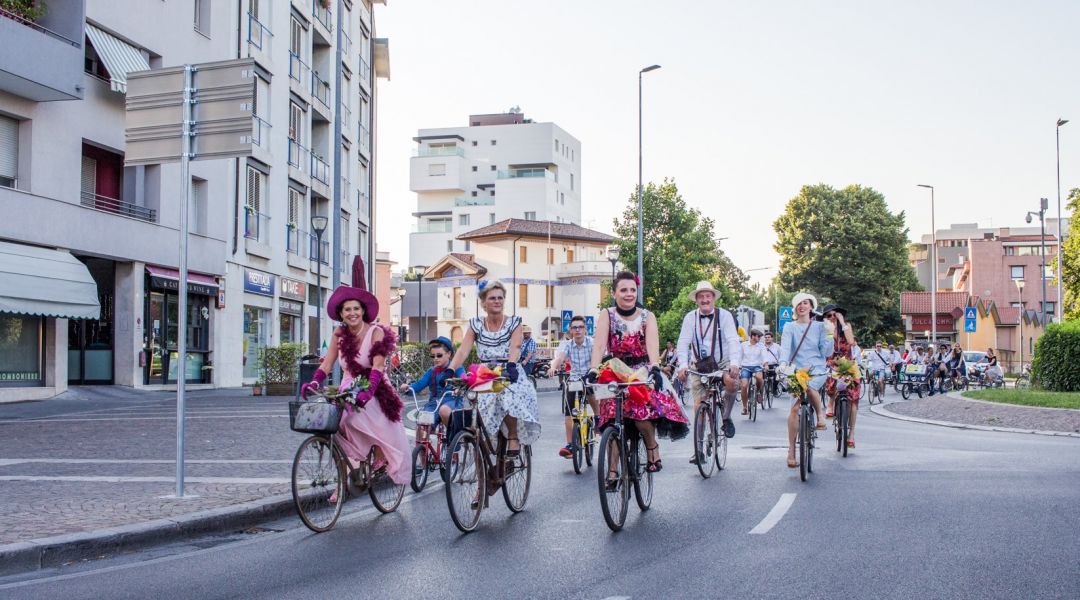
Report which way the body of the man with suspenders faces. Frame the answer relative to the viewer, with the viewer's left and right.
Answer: facing the viewer

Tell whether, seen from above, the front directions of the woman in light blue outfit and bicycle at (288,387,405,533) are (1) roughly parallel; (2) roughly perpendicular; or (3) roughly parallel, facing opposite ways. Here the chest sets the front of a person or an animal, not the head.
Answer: roughly parallel

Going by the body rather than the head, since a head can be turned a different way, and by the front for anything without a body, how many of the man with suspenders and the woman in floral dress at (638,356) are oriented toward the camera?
2

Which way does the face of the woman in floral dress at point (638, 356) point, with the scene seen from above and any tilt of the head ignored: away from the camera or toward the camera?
toward the camera

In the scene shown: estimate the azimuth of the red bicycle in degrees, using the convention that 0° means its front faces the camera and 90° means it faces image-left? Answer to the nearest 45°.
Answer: approximately 45°

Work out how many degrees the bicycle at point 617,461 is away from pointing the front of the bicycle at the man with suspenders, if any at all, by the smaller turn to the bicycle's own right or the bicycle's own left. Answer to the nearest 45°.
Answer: approximately 180°

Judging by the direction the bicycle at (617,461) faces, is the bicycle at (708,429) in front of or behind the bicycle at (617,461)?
behind

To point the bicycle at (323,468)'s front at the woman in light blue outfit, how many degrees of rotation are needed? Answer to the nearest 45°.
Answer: approximately 180°

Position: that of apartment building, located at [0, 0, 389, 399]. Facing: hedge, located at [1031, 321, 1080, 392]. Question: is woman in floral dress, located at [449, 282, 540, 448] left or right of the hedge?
right

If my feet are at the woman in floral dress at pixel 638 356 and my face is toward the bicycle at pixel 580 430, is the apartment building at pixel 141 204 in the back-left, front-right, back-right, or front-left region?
front-left

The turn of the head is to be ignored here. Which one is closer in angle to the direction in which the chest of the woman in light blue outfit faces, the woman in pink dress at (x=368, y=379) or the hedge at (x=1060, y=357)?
the woman in pink dress

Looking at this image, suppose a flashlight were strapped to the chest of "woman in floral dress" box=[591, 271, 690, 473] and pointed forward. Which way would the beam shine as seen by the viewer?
toward the camera

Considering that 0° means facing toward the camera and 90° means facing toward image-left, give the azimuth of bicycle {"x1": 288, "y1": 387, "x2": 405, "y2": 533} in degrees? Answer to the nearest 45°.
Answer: approximately 45°

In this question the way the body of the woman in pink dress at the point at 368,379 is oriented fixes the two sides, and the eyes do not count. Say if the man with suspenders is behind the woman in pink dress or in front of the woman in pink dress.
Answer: behind

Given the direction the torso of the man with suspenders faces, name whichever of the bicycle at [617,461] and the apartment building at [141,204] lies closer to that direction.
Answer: the bicycle

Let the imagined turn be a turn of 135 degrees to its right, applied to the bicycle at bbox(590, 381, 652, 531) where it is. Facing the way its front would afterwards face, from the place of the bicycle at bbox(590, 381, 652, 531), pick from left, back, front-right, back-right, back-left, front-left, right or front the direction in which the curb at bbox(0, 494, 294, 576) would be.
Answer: front-left

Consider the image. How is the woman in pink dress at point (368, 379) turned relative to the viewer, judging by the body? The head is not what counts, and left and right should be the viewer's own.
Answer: facing the viewer and to the left of the viewer
